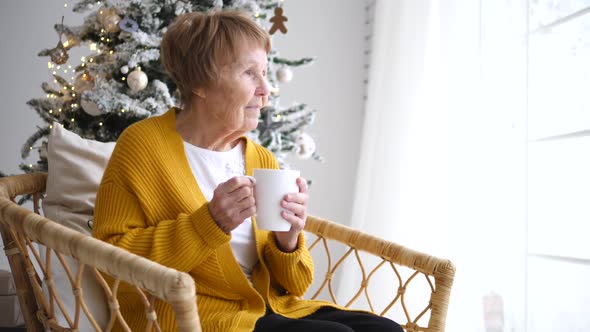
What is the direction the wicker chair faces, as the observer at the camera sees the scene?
facing the viewer and to the right of the viewer

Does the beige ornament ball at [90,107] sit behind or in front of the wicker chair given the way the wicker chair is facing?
behind

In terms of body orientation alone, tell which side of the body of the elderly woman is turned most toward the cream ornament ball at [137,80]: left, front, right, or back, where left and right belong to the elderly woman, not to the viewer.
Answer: back

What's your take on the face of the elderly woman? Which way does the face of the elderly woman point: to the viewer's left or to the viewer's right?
to the viewer's right
